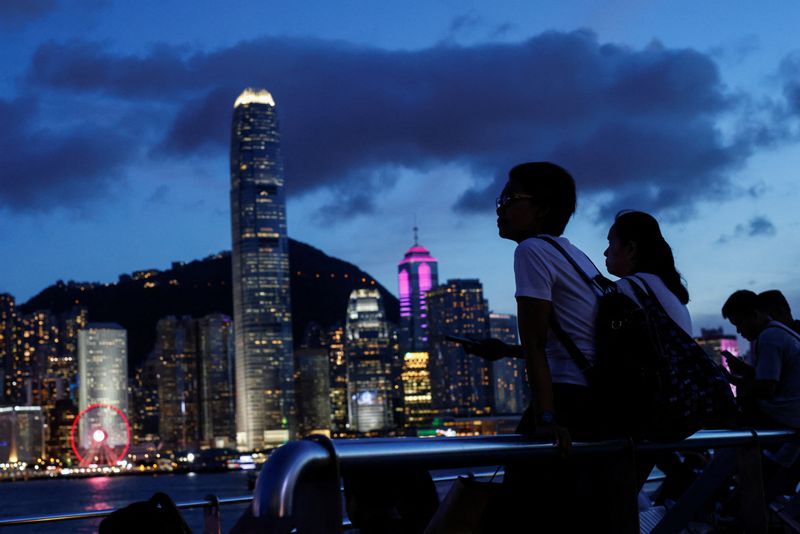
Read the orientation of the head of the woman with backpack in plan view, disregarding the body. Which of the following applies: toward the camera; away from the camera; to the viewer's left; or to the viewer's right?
to the viewer's left

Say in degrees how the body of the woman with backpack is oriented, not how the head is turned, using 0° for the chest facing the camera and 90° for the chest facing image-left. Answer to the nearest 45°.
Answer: approximately 90°
